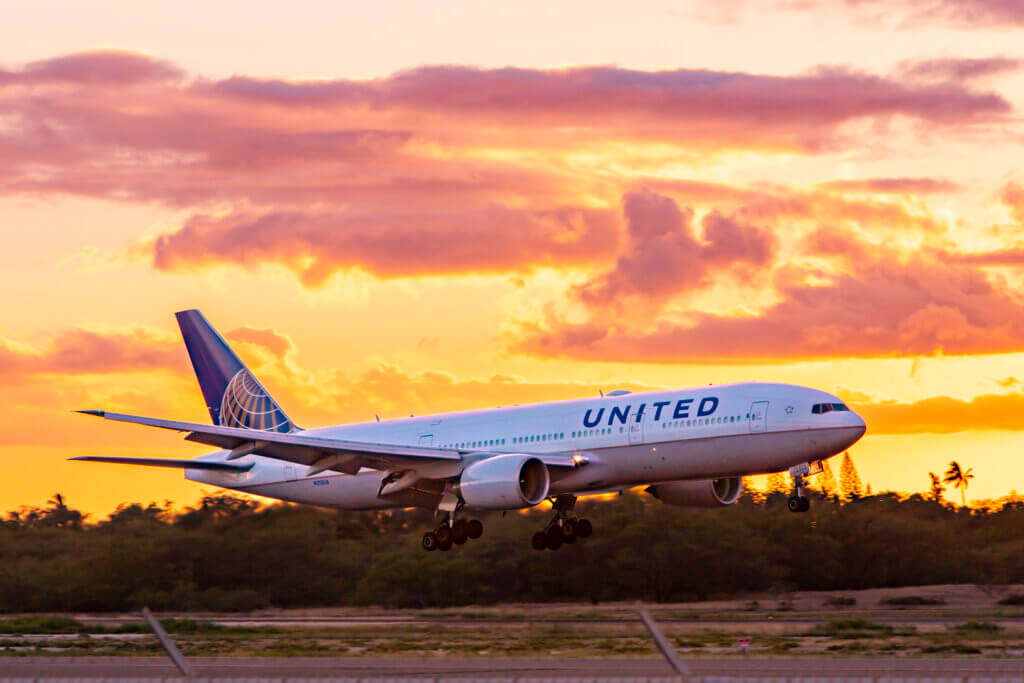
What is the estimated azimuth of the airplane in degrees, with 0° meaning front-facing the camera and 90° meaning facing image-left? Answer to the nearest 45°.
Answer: approximately 315°
